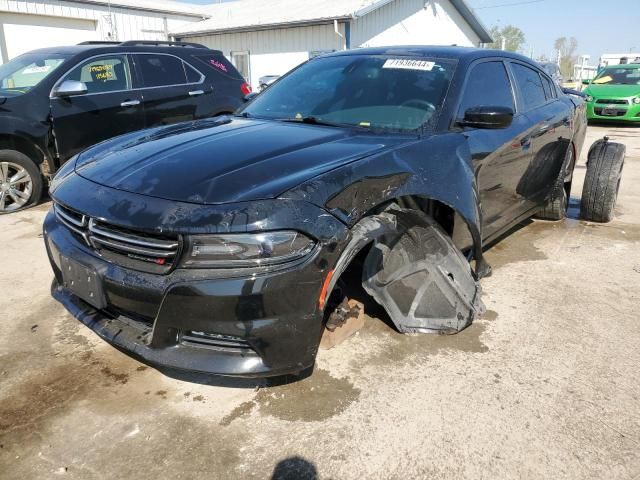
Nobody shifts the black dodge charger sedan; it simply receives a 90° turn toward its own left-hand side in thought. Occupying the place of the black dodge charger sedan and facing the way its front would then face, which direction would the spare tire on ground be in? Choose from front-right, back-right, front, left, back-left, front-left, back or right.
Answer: left

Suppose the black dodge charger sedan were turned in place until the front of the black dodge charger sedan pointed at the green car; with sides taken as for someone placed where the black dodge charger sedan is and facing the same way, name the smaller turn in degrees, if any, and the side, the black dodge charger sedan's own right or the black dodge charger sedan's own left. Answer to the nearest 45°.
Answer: approximately 180°

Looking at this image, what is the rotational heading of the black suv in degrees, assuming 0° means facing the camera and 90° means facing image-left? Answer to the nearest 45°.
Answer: approximately 45°

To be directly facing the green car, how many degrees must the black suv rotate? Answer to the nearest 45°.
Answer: approximately 135° to its left

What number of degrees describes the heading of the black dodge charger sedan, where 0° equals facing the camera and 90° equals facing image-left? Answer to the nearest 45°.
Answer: approximately 45°

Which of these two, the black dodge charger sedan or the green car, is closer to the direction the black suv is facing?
the black dodge charger sedan

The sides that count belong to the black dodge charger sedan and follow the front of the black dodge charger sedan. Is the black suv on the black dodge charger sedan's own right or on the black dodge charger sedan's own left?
on the black dodge charger sedan's own right
